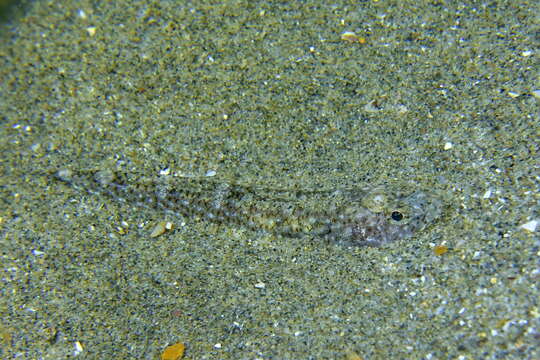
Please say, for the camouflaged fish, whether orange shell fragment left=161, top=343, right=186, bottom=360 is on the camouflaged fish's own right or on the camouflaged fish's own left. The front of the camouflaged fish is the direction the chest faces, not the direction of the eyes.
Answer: on the camouflaged fish's own right

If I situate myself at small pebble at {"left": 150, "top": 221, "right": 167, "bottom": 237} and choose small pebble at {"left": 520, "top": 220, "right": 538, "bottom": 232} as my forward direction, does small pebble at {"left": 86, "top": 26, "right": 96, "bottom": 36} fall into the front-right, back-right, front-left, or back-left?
back-left

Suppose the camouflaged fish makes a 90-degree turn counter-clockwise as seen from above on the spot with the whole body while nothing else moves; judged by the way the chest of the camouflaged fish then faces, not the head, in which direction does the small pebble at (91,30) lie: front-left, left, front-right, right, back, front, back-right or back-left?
front-left

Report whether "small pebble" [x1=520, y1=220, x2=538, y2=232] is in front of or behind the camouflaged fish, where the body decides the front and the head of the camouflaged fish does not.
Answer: in front

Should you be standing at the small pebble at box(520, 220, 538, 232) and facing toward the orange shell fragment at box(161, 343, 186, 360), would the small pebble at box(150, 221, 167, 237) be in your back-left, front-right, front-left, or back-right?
front-right

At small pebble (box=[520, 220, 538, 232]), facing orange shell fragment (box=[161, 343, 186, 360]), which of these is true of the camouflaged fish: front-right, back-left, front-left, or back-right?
front-right

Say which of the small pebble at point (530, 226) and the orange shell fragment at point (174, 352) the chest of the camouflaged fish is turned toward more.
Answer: the small pebble

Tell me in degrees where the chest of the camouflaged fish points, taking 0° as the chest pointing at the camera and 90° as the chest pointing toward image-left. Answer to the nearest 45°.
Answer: approximately 270°
